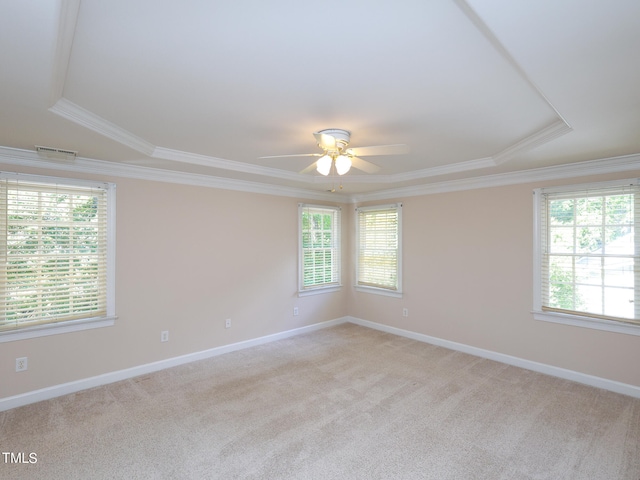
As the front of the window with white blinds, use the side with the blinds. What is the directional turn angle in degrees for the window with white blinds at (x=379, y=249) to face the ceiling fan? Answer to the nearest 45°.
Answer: approximately 45° to its left

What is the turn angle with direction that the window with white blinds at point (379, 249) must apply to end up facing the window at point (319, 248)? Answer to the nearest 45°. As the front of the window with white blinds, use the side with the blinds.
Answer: approximately 45° to its right

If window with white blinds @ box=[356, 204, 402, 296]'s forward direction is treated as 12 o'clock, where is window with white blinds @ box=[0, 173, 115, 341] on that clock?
window with white blinds @ box=[0, 173, 115, 341] is roughly at 12 o'clock from window with white blinds @ box=[356, 204, 402, 296].

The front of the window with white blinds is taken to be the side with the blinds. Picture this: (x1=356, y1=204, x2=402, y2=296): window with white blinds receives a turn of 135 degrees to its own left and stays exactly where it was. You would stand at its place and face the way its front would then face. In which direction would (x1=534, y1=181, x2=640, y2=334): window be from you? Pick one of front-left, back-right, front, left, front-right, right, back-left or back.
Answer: front-right

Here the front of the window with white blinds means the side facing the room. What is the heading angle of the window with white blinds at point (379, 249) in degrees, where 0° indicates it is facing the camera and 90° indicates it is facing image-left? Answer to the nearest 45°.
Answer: approximately 45°
